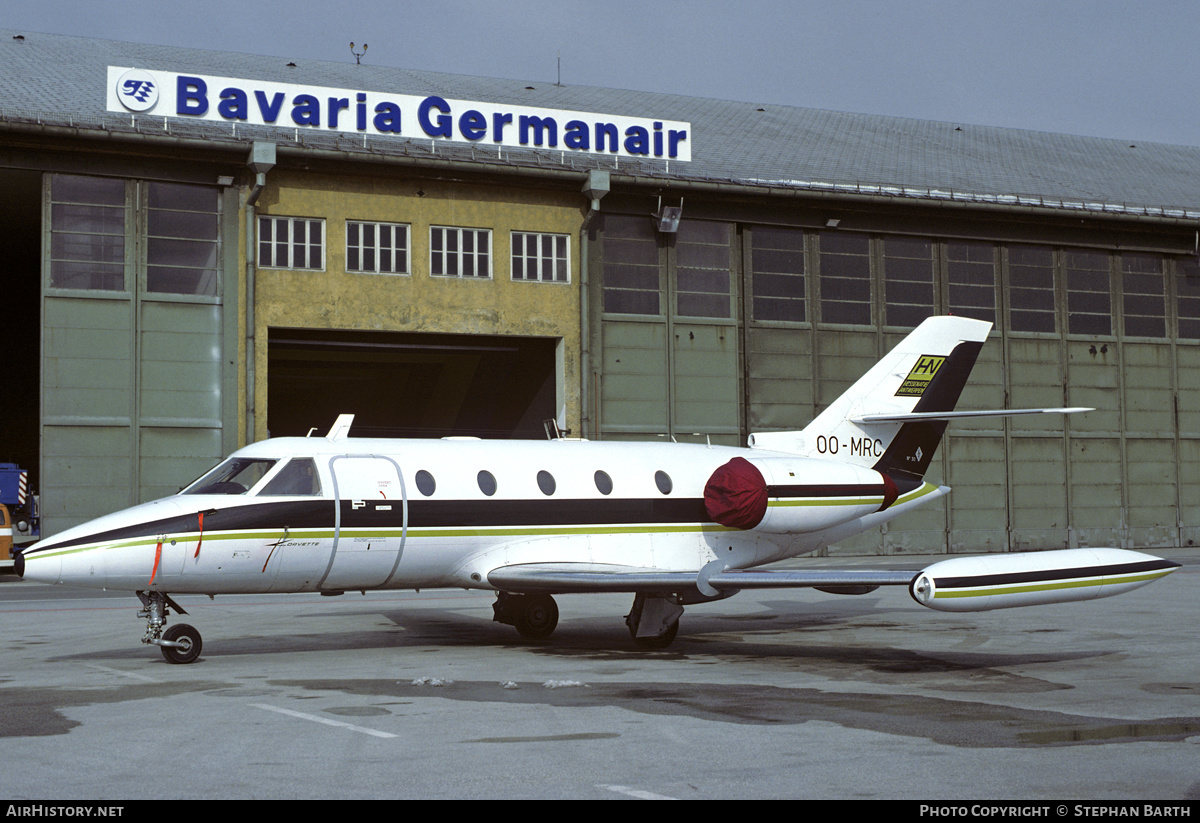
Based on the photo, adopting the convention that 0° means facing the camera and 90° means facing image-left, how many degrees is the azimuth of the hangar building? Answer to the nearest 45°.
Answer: approximately 0°

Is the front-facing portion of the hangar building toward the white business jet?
yes

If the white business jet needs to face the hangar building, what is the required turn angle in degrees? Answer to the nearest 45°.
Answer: approximately 135° to its right

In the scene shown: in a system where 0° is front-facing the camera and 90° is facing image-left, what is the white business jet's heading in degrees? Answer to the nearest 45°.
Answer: approximately 45°
